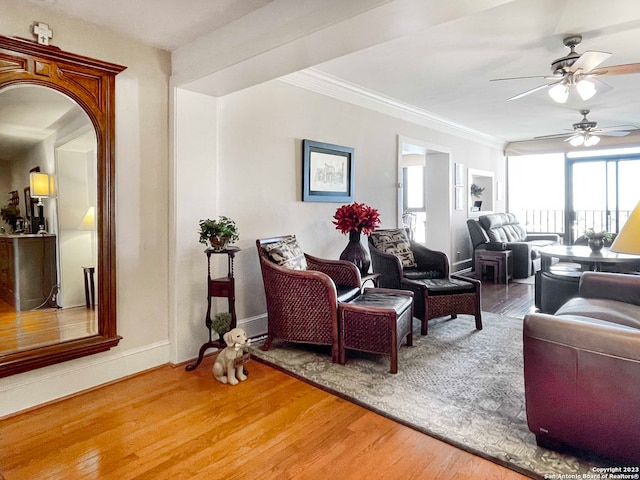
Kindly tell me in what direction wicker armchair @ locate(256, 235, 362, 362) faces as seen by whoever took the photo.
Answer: facing the viewer and to the right of the viewer

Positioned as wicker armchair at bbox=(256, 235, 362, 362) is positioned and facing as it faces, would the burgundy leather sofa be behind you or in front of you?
in front

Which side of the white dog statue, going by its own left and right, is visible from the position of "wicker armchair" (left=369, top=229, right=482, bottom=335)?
left

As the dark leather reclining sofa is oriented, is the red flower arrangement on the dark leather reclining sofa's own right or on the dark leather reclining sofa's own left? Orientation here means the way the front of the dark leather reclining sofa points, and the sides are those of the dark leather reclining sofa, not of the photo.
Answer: on the dark leather reclining sofa's own right

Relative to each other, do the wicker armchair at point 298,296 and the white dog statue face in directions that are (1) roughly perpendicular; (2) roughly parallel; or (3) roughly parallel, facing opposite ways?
roughly parallel

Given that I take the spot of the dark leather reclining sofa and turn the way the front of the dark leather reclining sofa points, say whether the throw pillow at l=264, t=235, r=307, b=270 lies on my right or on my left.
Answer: on my right

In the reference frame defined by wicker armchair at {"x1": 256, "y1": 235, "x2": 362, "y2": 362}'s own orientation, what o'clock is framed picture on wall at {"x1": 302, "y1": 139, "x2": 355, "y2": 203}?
The framed picture on wall is roughly at 8 o'clock from the wicker armchair.

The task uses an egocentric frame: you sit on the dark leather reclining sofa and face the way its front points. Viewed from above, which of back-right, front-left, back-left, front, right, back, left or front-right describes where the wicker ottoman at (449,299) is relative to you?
front-right

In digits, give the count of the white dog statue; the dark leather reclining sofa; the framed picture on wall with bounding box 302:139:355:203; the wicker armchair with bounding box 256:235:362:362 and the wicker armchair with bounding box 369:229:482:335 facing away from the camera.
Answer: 0

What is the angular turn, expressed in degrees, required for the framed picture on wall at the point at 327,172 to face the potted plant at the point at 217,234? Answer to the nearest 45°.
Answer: approximately 90° to its right

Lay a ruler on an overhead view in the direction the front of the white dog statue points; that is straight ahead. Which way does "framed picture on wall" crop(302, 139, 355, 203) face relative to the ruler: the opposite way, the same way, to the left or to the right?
the same way

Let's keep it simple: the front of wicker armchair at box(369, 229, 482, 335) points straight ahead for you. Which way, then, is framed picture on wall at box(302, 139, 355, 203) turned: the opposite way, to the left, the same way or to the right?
the same way

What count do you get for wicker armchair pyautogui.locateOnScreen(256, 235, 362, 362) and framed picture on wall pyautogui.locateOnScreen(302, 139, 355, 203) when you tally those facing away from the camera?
0

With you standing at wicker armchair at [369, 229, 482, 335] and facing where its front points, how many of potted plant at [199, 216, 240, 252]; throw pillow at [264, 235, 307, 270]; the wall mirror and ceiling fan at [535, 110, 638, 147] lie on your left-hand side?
1
